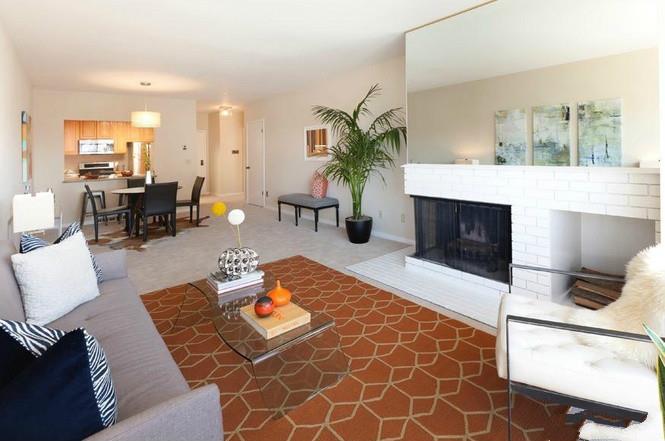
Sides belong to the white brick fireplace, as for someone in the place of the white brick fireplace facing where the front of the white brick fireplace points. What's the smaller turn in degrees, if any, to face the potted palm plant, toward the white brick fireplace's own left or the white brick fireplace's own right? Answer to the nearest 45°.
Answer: approximately 90° to the white brick fireplace's own right

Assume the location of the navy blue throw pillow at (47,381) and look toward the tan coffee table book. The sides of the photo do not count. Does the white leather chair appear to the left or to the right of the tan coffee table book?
right

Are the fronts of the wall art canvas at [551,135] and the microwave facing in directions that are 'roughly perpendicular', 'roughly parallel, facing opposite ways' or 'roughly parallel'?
roughly perpendicular

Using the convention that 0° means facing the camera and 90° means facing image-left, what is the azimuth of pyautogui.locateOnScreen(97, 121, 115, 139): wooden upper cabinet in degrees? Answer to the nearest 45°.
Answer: approximately 0°

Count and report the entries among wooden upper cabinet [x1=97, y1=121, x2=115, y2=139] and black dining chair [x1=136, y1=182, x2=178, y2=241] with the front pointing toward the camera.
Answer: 1

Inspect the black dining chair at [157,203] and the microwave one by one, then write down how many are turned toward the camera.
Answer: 1

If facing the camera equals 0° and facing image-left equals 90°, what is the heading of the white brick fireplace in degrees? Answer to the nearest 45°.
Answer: approximately 45°

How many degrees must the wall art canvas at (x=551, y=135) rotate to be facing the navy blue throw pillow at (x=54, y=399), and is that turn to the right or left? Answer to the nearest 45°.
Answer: approximately 45° to its left

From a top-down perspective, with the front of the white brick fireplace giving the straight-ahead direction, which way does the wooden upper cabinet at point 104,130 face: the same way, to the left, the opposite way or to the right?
to the left
